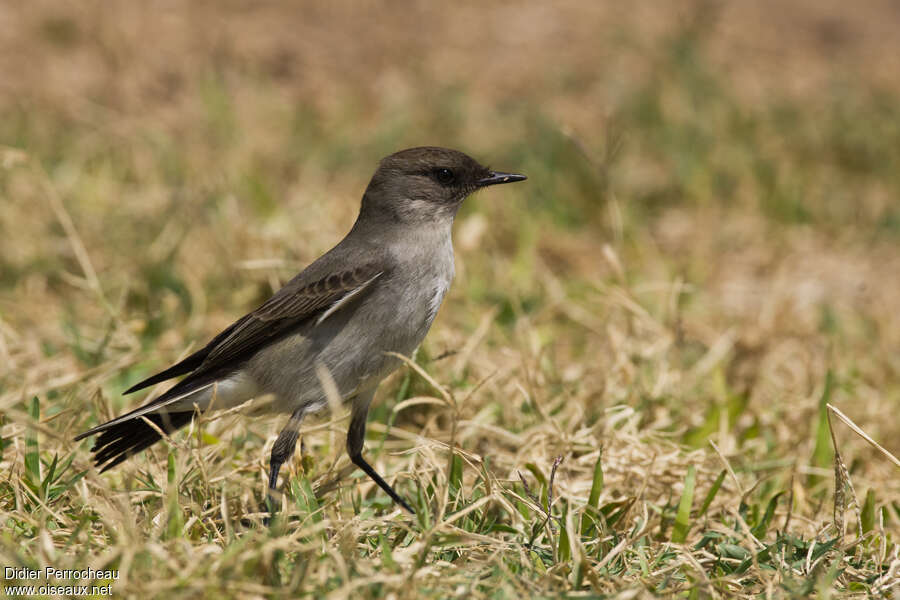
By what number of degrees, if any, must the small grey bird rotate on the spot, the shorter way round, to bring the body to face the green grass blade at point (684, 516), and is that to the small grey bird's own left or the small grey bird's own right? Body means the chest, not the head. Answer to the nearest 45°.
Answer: approximately 45° to the small grey bird's own right

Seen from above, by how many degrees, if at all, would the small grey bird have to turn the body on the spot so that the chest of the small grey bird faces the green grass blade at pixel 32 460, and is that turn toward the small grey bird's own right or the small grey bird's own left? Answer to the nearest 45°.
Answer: approximately 180°

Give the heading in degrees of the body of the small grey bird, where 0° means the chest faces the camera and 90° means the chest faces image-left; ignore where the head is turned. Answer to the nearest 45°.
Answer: approximately 270°

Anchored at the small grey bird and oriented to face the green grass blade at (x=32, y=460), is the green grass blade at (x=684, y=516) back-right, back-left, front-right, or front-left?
back-left
